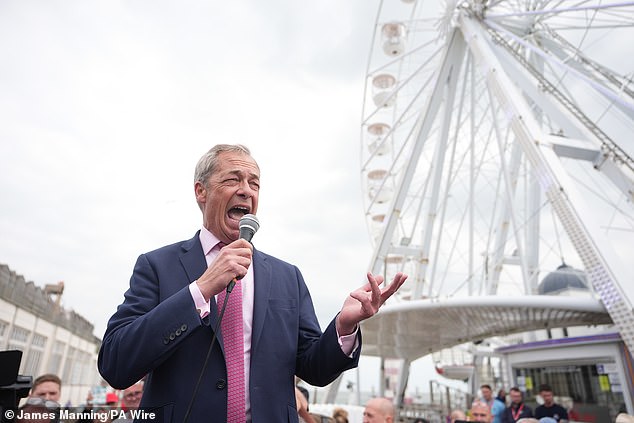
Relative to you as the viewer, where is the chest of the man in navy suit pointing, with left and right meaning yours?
facing the viewer and to the right of the viewer

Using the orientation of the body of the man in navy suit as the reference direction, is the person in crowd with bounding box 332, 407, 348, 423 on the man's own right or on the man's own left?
on the man's own left

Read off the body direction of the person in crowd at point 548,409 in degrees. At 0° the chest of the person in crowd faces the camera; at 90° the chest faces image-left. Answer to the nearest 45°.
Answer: approximately 45°

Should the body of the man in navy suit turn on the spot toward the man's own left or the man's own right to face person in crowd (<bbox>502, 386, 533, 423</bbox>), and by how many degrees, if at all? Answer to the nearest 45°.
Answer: approximately 90° to the man's own left

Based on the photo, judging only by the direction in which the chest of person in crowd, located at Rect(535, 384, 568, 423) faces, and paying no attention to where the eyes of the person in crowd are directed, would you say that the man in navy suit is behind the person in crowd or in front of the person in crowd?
in front

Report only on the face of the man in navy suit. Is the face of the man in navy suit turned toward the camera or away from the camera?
toward the camera

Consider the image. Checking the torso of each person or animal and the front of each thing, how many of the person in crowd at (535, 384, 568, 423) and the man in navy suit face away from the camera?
0

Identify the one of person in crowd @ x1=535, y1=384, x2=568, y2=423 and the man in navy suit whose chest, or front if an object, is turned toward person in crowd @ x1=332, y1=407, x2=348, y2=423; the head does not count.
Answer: person in crowd @ x1=535, y1=384, x2=568, y2=423
